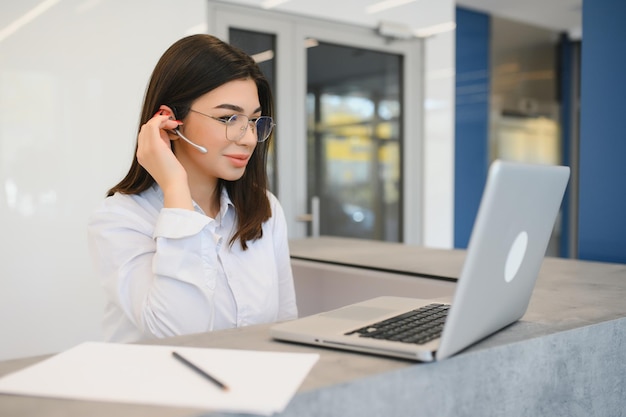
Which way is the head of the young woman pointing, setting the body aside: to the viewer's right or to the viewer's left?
to the viewer's right

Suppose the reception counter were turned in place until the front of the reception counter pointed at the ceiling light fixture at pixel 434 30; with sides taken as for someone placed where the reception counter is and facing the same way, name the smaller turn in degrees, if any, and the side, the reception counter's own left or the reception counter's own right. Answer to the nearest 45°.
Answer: approximately 135° to the reception counter's own left

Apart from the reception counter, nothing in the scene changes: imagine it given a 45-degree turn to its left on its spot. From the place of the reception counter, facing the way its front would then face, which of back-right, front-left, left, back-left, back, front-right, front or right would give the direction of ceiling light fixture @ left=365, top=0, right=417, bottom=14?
left

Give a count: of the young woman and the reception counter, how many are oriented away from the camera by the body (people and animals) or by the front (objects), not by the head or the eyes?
0

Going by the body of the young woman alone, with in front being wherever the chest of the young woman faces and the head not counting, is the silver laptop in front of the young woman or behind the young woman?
in front

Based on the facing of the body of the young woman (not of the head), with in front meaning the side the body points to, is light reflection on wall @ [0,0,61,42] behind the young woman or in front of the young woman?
behind

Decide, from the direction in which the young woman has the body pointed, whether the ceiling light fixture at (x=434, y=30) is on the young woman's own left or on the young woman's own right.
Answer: on the young woman's own left

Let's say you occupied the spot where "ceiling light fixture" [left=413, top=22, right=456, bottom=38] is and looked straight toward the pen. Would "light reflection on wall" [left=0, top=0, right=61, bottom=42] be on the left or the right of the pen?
right

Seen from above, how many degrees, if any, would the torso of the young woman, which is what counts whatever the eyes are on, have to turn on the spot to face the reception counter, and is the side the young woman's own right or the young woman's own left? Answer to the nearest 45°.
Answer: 0° — they already face it

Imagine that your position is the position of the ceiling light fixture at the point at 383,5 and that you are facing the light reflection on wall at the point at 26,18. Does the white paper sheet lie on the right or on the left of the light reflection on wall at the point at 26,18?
left
